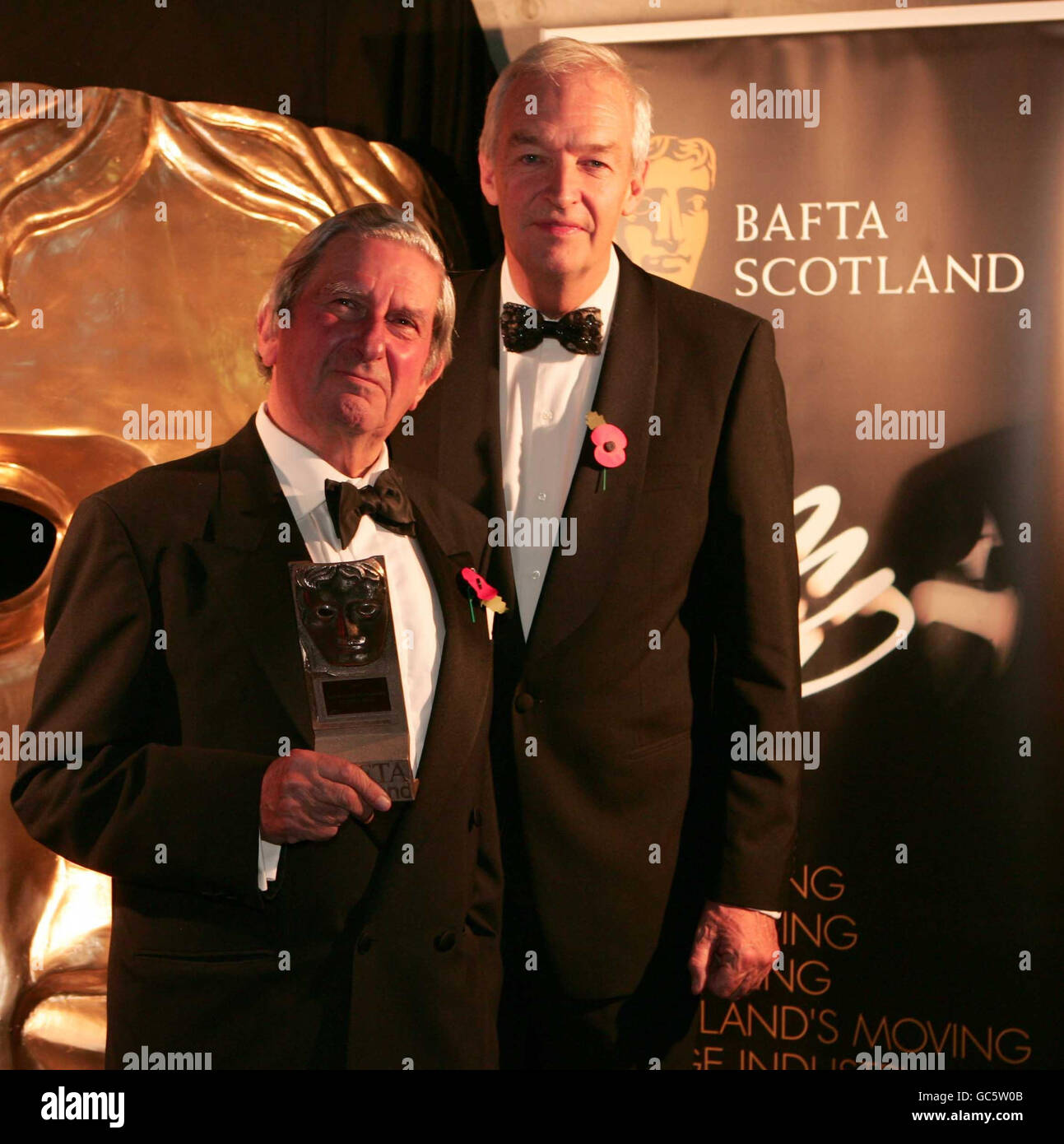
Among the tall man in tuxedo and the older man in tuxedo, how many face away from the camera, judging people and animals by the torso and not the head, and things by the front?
0

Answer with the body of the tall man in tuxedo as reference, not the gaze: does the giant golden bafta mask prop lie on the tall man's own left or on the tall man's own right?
on the tall man's own right

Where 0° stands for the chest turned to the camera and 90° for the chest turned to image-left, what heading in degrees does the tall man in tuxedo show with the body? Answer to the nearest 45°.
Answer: approximately 45°

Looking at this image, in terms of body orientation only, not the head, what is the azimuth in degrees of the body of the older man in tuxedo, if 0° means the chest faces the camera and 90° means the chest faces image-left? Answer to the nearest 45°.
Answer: approximately 315°
